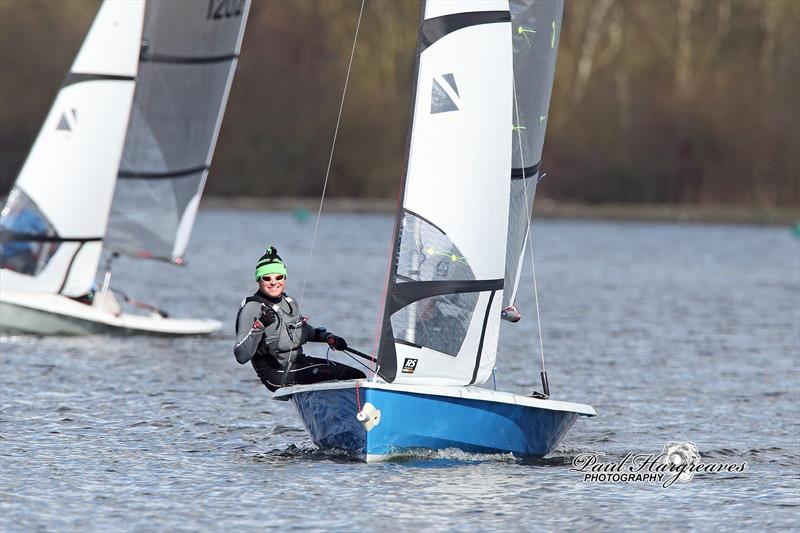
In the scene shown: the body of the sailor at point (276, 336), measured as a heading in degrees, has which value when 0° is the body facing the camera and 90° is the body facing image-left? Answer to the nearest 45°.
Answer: approximately 315°
